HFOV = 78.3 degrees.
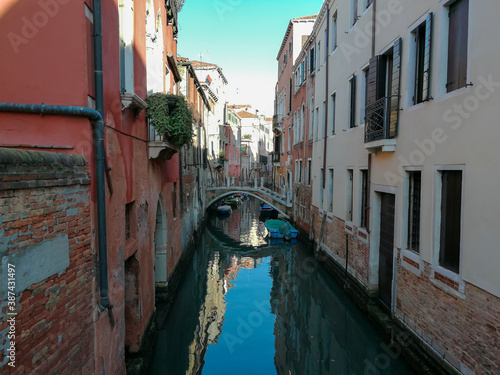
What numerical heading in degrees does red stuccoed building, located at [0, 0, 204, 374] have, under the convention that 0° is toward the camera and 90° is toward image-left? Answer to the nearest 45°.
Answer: approximately 270°

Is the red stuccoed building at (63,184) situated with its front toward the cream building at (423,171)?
yes

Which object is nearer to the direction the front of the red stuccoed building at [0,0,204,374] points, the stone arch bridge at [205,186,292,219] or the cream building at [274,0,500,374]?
the cream building

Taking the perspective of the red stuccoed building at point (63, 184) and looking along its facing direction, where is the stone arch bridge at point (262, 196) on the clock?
The stone arch bridge is roughly at 10 o'clock from the red stuccoed building.

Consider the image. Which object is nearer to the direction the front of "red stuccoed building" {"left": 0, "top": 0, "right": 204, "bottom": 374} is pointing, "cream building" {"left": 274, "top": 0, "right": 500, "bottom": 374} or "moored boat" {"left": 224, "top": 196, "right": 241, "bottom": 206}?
the cream building
